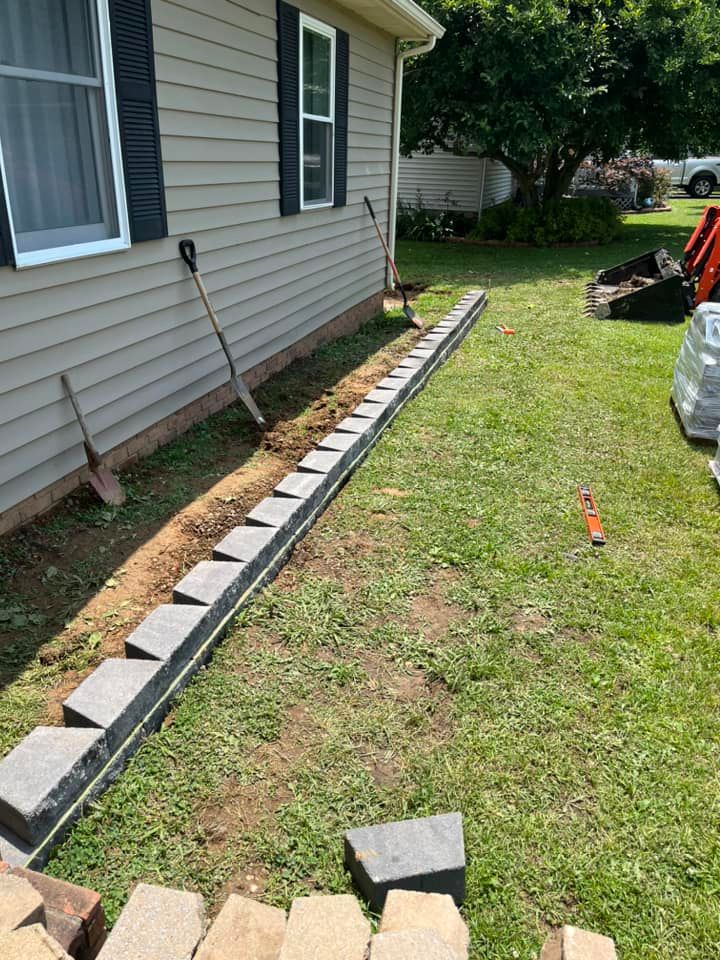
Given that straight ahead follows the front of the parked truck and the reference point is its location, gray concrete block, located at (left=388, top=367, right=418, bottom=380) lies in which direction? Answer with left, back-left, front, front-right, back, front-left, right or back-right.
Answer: left

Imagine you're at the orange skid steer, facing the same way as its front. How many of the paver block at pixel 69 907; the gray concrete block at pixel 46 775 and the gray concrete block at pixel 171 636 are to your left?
3

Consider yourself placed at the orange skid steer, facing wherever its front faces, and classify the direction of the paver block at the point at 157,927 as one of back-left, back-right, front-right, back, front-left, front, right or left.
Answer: left

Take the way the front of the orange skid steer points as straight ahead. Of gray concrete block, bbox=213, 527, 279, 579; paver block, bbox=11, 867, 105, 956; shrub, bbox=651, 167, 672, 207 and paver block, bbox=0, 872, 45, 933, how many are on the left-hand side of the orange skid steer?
3

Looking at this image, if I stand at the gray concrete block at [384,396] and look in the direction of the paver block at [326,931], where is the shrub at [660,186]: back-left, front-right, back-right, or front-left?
back-left

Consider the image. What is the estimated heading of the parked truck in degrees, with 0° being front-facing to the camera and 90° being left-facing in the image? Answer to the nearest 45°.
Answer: approximately 90°

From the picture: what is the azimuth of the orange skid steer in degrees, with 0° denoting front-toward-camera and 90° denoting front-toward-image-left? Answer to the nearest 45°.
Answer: approximately 90°

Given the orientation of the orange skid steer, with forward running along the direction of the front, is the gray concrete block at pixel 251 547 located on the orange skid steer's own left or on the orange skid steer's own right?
on the orange skid steer's own left

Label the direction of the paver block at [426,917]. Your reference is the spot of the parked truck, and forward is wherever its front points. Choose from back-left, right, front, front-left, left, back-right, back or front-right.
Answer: right

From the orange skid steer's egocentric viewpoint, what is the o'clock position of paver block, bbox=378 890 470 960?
The paver block is roughly at 9 o'clock from the orange skid steer.

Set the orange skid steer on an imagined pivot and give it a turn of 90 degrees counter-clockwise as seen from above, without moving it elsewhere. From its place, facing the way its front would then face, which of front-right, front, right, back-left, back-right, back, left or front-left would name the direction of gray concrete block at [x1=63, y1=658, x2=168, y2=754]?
front

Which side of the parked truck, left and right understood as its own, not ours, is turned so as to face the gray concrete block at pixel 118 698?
left
